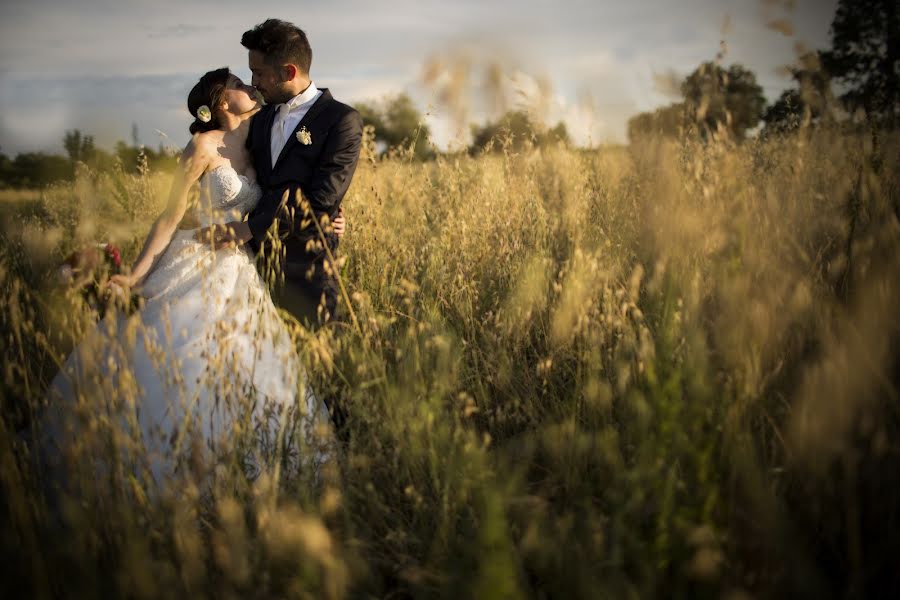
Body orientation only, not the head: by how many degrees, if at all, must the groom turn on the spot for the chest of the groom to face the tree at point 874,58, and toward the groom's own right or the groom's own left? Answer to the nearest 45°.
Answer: approximately 135° to the groom's own left
